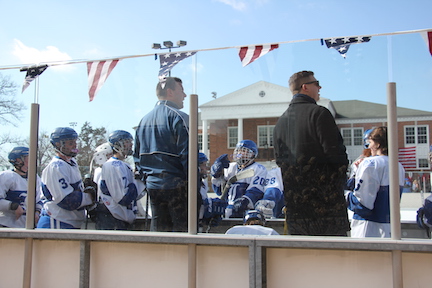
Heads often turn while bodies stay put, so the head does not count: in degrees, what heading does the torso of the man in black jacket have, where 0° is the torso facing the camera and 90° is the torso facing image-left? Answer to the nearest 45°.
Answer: approximately 225°

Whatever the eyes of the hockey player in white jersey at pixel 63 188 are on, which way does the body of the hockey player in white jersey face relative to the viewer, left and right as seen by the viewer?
facing to the right of the viewer

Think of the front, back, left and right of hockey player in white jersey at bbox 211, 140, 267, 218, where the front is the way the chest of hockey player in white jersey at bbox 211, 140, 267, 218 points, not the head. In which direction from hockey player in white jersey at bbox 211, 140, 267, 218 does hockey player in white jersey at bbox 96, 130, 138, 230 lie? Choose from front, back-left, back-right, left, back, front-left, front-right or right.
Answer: front-right

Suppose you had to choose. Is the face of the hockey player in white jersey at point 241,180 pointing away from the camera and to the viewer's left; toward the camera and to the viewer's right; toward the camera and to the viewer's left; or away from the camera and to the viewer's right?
toward the camera and to the viewer's left

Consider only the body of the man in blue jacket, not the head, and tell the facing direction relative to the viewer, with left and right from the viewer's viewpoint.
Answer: facing away from the viewer and to the right of the viewer
